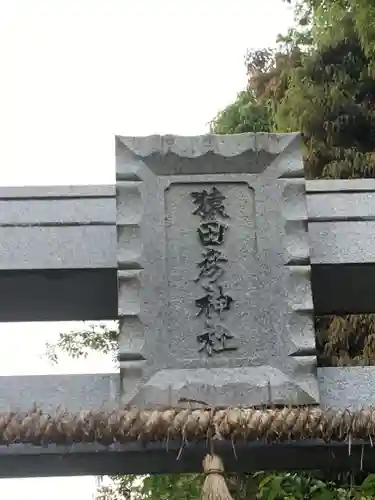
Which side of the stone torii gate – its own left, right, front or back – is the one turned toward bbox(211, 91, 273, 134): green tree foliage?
back

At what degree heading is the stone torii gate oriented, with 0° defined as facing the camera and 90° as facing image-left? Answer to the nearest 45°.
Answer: approximately 0°
